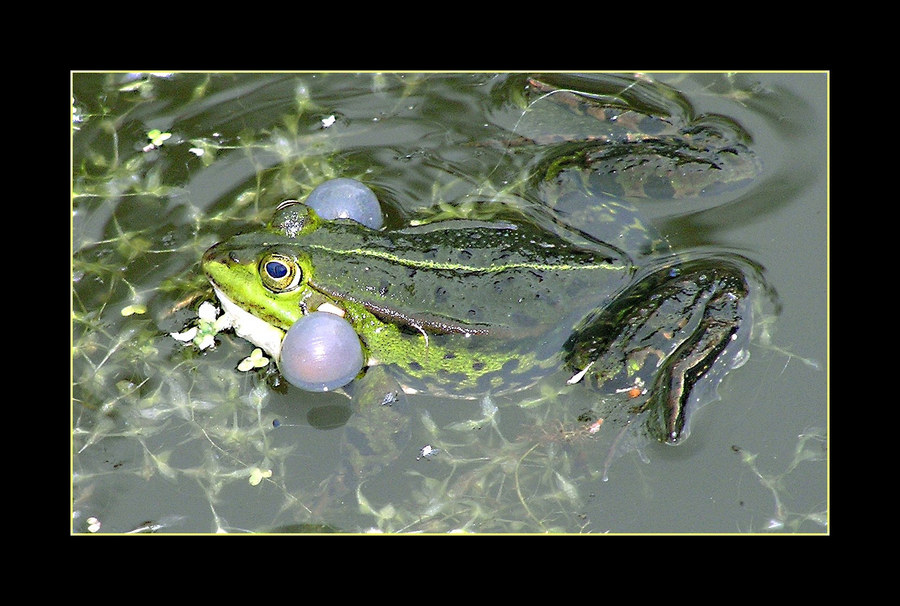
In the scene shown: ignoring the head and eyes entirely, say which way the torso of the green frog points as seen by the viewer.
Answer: to the viewer's left
